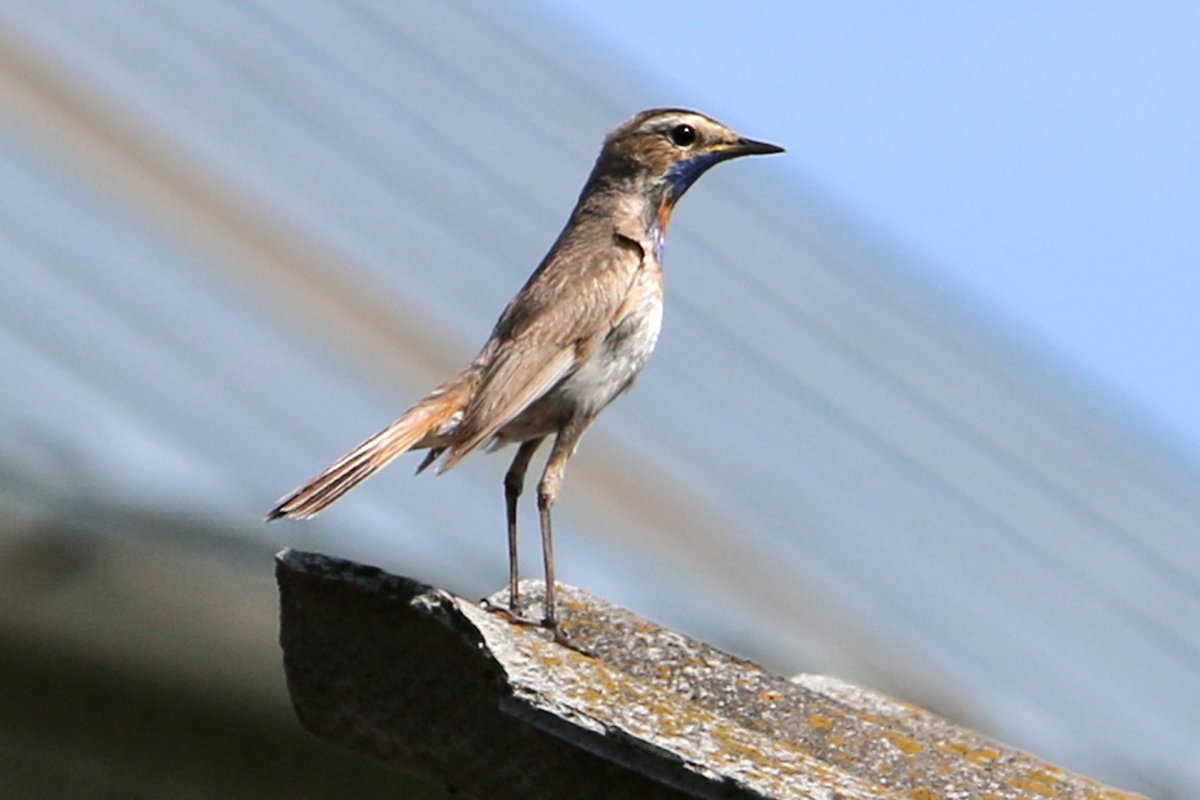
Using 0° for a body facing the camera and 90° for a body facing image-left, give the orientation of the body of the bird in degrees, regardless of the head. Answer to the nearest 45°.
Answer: approximately 270°
